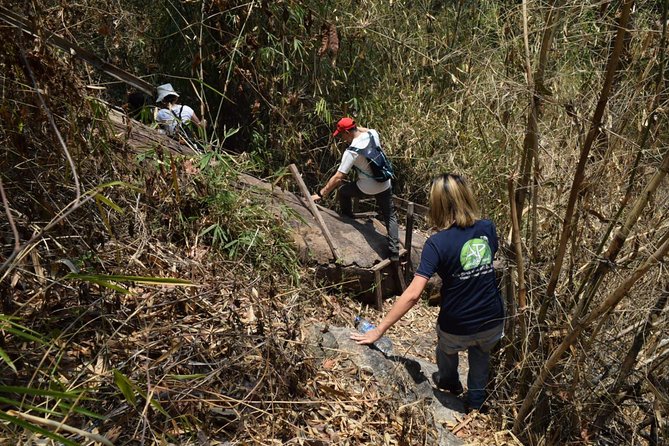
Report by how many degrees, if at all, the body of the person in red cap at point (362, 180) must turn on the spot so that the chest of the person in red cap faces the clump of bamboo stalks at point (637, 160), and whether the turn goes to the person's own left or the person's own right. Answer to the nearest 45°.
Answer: approximately 135° to the person's own left

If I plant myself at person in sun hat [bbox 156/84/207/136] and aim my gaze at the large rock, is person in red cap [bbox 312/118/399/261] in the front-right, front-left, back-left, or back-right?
front-left

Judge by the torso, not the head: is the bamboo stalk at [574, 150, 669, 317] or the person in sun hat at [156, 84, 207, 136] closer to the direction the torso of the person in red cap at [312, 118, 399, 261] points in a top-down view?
the person in sun hat

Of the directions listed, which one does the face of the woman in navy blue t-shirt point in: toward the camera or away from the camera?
away from the camera

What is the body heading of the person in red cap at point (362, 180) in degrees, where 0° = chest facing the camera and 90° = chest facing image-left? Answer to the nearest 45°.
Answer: approximately 90°

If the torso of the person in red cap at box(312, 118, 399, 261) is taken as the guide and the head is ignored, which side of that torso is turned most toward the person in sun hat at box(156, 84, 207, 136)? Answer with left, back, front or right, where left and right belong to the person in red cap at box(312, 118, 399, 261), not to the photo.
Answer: front
